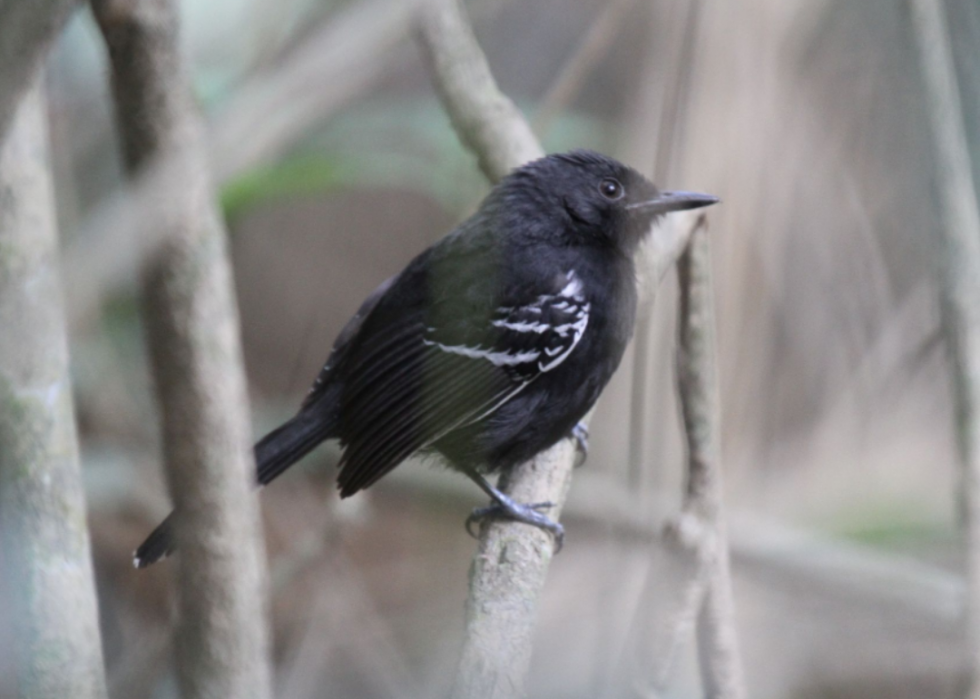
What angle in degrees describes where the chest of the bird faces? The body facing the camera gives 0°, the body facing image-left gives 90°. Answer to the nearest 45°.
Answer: approximately 270°

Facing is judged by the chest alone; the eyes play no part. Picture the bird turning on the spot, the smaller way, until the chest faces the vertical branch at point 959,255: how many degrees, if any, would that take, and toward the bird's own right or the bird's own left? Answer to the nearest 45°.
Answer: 0° — it already faces it
